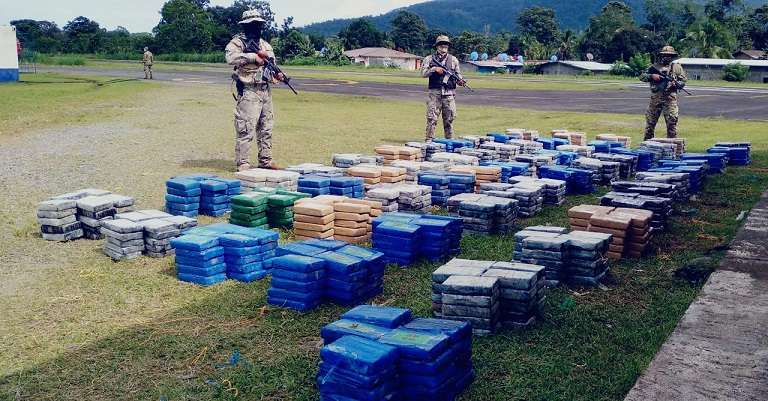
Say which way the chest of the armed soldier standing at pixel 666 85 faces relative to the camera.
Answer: toward the camera

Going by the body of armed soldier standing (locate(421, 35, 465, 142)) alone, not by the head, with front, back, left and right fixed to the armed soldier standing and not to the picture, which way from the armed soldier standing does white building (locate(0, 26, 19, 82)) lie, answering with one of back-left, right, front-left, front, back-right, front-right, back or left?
back-right

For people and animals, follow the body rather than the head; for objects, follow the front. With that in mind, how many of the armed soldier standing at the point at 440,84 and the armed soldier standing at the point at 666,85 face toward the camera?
2

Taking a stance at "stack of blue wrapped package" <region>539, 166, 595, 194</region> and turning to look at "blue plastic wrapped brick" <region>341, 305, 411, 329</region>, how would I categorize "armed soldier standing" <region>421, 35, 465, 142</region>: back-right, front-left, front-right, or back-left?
back-right

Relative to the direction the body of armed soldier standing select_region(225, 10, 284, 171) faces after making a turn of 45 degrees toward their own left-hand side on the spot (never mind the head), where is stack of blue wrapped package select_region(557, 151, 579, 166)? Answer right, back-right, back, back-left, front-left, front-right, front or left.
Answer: front

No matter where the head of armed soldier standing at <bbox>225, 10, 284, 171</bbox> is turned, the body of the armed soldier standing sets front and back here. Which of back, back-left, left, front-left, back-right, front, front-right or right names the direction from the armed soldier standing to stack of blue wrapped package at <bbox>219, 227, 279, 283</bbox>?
front-right

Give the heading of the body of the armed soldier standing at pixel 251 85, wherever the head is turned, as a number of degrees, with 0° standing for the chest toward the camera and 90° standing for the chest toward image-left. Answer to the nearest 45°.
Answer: approximately 315°

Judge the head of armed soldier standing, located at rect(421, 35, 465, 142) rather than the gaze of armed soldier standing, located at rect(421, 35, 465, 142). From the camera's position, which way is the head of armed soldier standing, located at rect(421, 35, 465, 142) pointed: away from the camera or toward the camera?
toward the camera

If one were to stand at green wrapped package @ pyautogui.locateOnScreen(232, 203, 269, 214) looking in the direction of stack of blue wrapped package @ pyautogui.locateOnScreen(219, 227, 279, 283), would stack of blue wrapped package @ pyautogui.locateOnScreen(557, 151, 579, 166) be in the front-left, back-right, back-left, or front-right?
back-left

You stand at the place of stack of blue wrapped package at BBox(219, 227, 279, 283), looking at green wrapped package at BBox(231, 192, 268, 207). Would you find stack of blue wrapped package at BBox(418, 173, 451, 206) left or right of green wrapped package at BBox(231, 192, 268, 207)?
right

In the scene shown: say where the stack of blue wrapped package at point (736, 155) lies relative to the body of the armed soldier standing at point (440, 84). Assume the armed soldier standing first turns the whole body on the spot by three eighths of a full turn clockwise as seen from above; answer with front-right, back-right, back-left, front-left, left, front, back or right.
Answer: back-right

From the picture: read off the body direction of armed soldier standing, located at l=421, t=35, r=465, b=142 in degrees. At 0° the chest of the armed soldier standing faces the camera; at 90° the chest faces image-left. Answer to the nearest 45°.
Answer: approximately 0°

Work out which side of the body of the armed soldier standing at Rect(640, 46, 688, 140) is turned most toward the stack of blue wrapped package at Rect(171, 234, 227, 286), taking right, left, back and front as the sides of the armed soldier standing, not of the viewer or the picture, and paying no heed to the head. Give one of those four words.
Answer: front

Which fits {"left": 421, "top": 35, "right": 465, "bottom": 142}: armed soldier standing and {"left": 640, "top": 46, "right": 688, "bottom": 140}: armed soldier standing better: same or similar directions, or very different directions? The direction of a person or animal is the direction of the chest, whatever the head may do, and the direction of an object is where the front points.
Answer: same or similar directions

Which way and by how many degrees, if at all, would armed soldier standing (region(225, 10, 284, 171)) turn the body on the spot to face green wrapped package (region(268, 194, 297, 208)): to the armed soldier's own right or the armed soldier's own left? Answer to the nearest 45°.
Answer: approximately 45° to the armed soldier's own right

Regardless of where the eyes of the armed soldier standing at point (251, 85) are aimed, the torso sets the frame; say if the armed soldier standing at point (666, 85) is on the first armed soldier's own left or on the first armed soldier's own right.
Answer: on the first armed soldier's own left

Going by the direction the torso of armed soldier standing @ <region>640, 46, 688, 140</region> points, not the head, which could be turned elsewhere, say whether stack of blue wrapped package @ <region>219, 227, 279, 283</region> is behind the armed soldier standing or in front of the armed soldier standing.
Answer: in front
